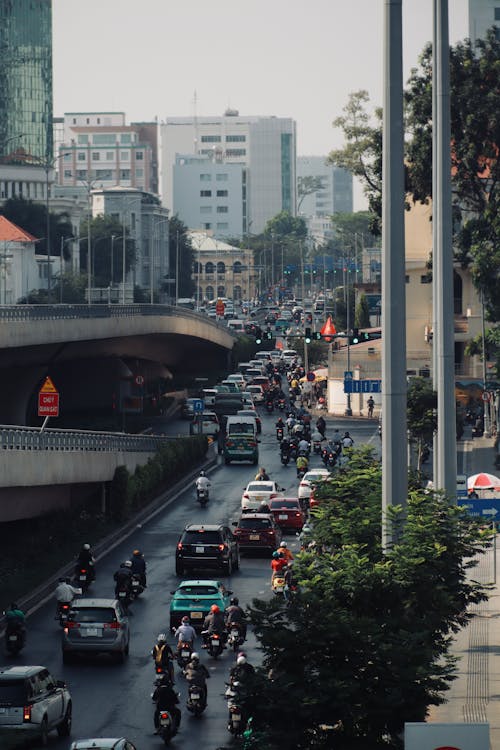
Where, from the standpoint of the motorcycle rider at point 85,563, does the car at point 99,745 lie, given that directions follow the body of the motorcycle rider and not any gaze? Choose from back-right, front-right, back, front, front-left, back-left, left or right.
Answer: back

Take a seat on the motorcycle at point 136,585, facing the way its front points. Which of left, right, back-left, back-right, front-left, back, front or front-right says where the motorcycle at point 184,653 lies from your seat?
back

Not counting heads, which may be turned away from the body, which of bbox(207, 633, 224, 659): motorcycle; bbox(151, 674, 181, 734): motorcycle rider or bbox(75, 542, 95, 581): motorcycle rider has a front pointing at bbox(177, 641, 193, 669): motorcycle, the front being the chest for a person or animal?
bbox(151, 674, 181, 734): motorcycle rider

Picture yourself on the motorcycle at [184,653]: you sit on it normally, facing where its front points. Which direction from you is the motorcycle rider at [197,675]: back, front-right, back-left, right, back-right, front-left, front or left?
back

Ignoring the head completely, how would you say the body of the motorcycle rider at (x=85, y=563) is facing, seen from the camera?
away from the camera

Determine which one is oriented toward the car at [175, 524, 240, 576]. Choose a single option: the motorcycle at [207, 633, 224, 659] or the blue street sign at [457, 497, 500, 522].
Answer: the motorcycle

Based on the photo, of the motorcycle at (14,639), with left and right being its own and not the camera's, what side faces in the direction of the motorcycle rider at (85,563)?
front

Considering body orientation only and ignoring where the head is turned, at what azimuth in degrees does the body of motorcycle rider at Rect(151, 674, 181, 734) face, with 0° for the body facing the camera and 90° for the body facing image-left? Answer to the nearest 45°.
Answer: approximately 180°

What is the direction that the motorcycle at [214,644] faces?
away from the camera

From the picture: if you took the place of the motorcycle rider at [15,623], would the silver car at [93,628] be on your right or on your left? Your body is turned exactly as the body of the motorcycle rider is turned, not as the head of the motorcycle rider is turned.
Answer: on your right

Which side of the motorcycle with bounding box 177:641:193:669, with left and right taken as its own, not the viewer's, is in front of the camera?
back

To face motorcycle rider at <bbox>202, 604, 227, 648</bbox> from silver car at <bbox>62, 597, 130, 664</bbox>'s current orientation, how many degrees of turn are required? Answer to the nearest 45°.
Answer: approximately 90° to its right

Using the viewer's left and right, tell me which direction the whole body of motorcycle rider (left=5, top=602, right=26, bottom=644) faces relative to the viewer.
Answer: facing away from the viewer

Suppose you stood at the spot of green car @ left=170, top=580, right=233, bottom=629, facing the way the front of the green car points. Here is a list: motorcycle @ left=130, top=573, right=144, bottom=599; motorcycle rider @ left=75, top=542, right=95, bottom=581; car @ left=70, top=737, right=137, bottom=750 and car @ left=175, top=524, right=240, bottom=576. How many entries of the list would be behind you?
1

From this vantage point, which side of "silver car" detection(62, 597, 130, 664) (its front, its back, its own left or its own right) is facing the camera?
back

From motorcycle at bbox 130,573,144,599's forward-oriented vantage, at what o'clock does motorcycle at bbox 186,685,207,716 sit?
motorcycle at bbox 186,685,207,716 is roughly at 6 o'clock from motorcycle at bbox 130,573,144,599.
